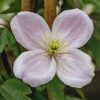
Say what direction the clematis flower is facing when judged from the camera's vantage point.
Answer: facing the viewer
